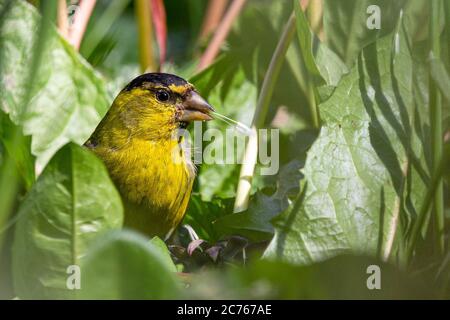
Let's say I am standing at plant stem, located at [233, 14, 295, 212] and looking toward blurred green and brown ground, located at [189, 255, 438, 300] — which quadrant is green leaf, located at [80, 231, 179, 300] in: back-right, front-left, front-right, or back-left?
front-right

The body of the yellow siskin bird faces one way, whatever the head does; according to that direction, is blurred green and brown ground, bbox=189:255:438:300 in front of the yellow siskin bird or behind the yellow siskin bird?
in front

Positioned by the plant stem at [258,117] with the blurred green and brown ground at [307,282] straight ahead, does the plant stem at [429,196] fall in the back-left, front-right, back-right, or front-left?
front-left

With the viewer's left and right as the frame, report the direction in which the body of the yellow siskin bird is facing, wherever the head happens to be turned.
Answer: facing the viewer and to the right of the viewer
